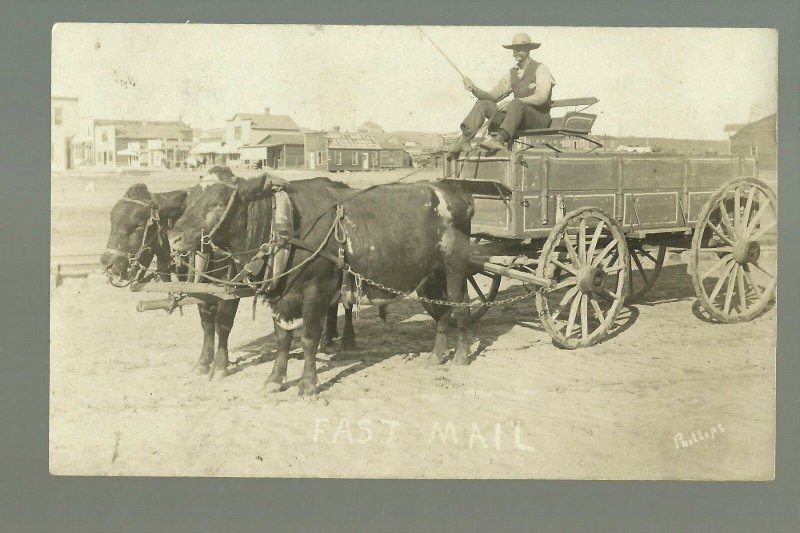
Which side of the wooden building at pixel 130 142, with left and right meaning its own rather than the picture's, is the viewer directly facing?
front

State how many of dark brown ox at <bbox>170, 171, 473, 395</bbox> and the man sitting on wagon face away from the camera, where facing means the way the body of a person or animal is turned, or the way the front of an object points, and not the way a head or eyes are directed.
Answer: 0

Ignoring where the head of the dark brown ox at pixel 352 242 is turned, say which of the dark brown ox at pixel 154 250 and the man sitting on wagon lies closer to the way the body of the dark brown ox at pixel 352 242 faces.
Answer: the dark brown ox

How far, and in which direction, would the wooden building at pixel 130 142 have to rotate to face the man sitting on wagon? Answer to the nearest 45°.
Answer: approximately 45° to its left

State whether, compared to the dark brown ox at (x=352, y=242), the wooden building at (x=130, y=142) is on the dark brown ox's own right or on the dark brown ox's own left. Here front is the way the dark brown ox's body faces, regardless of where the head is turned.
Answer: on the dark brown ox's own right

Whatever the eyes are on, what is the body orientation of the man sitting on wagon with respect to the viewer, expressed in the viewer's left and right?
facing the viewer and to the left of the viewer

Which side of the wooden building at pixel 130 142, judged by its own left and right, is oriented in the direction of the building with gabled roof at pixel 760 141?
left
